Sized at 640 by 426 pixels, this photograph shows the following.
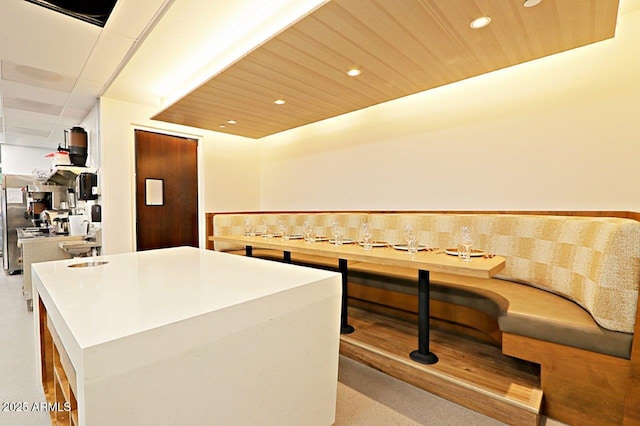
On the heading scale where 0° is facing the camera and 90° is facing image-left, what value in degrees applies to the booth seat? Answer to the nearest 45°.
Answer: approximately 45°

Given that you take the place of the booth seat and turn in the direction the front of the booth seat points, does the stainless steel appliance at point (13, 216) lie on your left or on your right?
on your right

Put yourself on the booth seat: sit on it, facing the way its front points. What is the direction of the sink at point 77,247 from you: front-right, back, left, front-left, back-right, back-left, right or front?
front-right
